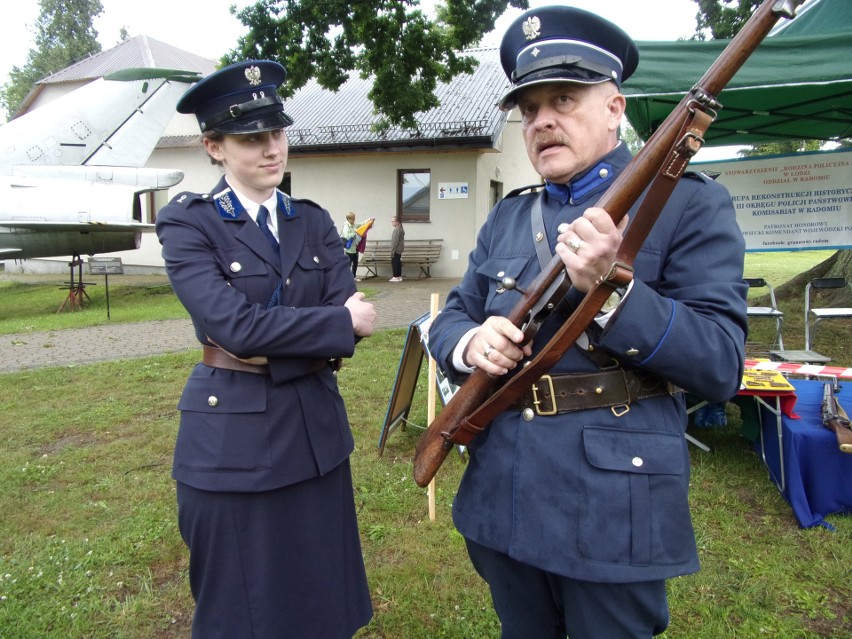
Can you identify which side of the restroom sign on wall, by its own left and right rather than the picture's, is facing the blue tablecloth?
front

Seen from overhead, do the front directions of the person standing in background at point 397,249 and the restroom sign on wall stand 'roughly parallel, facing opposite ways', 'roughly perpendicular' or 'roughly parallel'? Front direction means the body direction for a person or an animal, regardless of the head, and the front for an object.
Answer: roughly perpendicular

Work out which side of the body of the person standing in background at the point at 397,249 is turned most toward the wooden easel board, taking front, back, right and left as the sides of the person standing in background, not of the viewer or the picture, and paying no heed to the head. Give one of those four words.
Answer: left

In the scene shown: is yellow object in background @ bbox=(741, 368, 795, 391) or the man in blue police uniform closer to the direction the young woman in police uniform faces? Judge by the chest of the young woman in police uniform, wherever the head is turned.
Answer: the man in blue police uniform

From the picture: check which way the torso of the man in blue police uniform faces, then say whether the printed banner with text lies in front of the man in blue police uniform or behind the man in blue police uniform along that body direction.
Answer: behind

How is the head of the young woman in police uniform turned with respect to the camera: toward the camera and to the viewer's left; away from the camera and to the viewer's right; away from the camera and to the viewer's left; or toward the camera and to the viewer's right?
toward the camera and to the viewer's right

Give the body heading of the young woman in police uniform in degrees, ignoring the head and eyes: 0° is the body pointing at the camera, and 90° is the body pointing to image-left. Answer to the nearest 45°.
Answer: approximately 315°

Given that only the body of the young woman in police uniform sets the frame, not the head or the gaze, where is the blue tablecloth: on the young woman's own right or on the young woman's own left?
on the young woman's own left

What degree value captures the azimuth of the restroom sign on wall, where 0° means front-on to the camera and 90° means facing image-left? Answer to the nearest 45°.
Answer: approximately 0°

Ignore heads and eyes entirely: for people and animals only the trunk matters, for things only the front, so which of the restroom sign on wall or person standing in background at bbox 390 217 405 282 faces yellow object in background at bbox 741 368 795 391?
the restroom sign on wall
